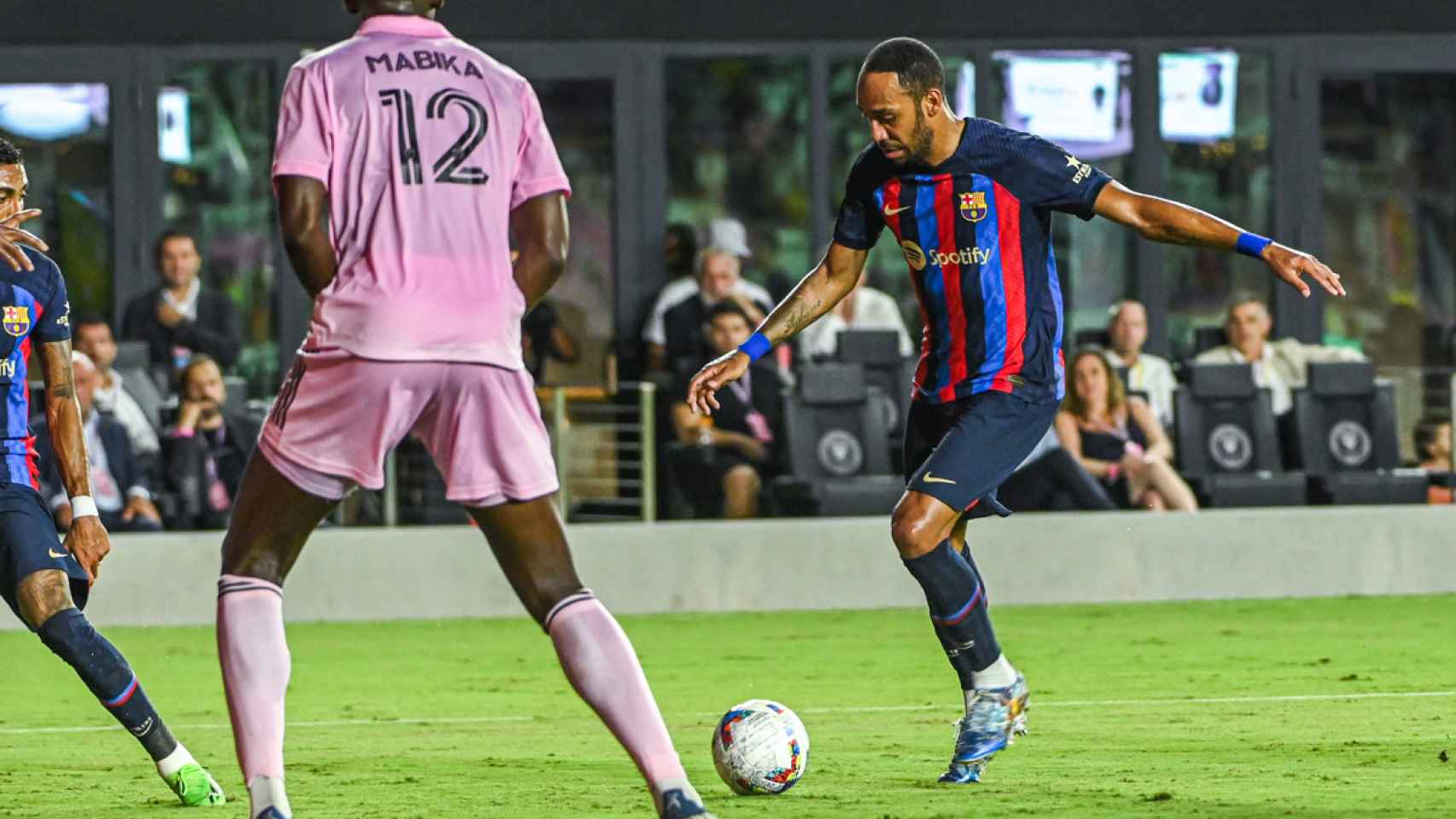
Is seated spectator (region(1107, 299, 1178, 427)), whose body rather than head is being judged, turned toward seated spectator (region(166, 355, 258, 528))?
no

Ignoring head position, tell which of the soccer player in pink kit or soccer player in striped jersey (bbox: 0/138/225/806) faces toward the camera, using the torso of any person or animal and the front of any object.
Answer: the soccer player in striped jersey

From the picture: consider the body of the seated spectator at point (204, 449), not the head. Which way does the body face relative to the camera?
toward the camera

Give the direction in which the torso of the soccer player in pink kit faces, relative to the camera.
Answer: away from the camera

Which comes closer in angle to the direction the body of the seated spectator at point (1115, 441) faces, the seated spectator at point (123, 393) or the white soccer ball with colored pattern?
the white soccer ball with colored pattern

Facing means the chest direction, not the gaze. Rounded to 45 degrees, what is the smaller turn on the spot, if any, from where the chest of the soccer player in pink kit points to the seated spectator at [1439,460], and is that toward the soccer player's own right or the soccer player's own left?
approximately 45° to the soccer player's own right

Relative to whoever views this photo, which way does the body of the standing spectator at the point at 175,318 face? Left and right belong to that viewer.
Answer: facing the viewer

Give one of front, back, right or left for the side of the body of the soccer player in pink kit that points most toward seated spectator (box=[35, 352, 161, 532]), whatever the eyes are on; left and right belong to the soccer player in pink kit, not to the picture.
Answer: front

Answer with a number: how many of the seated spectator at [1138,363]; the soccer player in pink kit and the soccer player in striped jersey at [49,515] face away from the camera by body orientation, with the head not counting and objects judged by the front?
1

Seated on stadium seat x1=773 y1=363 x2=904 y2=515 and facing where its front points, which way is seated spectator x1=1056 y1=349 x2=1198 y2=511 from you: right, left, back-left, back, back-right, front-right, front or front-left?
left

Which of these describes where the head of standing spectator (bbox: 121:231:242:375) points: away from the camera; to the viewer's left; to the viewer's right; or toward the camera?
toward the camera

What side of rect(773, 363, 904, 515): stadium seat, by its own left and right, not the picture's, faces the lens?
front

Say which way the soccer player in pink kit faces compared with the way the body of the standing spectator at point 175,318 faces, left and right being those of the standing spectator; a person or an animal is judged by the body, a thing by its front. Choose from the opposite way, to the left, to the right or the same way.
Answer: the opposite way

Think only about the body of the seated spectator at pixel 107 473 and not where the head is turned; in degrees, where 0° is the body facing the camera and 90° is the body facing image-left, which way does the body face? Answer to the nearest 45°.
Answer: approximately 0°

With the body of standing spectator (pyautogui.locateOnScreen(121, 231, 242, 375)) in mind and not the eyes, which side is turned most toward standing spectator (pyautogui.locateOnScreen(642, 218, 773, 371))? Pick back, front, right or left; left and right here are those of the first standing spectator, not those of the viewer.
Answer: left

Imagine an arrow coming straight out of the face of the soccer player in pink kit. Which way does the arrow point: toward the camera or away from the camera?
away from the camera

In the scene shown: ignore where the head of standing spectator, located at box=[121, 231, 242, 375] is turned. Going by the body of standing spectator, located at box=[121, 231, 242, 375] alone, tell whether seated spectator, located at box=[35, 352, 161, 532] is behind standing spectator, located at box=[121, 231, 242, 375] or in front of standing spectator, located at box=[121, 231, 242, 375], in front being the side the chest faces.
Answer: in front

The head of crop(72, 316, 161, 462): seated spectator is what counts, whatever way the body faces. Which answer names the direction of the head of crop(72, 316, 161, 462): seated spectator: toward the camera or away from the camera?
toward the camera

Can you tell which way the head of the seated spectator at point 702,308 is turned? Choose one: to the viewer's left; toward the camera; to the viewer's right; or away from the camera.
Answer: toward the camera
